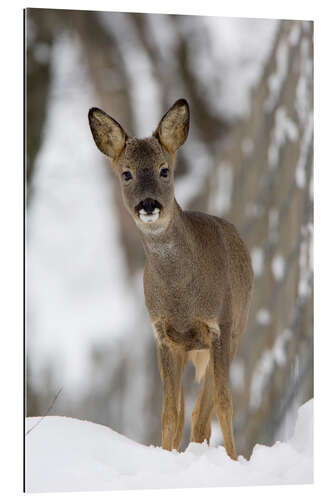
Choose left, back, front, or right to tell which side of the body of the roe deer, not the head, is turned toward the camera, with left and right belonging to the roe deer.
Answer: front
